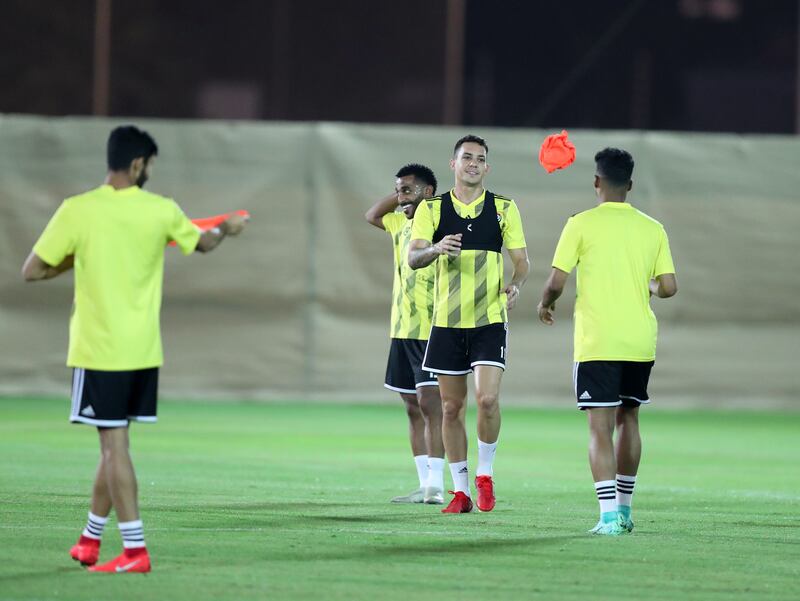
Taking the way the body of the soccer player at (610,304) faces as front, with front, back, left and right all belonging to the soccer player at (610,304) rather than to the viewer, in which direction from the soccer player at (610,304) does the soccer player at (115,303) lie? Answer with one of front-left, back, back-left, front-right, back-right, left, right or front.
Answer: back-left

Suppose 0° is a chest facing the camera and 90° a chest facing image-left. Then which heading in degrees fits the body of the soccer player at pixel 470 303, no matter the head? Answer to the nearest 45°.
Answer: approximately 0°

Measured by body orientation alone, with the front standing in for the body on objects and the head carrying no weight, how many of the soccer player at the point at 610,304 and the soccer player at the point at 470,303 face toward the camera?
1

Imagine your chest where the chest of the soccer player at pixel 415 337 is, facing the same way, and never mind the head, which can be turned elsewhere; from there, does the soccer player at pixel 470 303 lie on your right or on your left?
on your left

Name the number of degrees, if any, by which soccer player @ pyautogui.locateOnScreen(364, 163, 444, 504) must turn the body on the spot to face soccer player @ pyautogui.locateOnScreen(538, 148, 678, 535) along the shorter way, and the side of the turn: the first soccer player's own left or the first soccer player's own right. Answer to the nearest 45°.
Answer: approximately 90° to the first soccer player's own left

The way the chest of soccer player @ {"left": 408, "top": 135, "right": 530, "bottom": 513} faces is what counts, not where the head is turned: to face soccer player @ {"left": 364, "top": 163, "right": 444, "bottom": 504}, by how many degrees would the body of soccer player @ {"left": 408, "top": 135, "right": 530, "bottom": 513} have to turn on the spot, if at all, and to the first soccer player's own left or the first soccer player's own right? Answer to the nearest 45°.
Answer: approximately 135° to the first soccer player's own right

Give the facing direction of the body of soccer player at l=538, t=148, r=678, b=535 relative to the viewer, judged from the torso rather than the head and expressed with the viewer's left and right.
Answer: facing away from the viewer
